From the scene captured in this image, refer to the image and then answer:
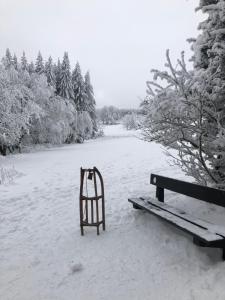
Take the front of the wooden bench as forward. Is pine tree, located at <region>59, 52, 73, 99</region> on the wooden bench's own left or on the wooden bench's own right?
on the wooden bench's own right

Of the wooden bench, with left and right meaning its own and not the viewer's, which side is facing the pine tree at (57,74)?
right

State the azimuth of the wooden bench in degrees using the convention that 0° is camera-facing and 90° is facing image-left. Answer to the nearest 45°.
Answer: approximately 45°

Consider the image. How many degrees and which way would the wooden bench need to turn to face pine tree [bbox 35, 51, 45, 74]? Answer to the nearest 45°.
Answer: approximately 90° to its right

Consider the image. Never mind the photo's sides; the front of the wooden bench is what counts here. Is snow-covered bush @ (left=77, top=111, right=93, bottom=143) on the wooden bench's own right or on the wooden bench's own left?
on the wooden bench's own right

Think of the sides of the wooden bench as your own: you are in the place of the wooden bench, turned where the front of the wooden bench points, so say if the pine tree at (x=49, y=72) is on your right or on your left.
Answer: on your right
